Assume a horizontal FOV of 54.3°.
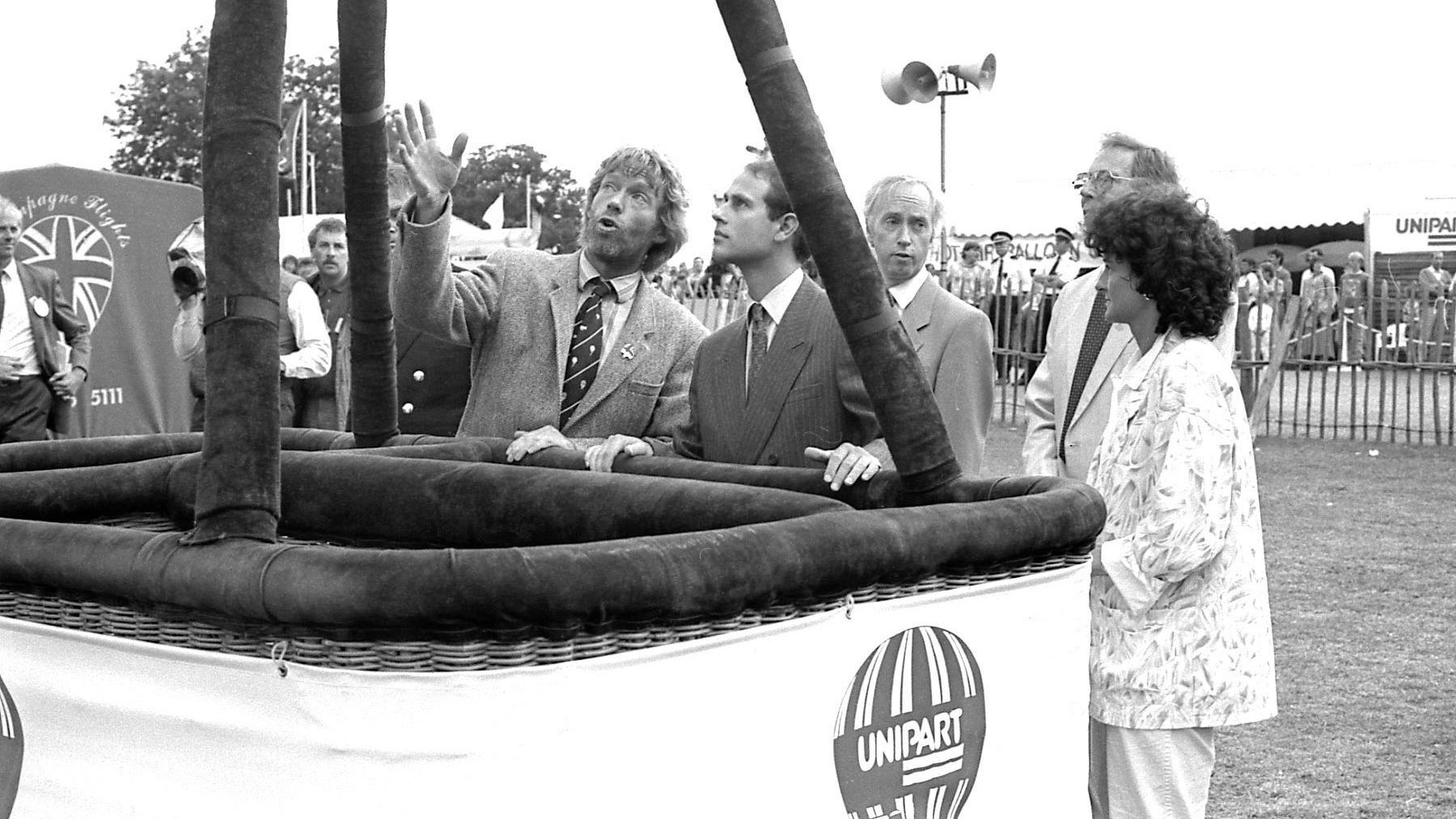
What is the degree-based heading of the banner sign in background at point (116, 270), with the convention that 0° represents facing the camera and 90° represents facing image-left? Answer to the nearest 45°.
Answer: approximately 0°

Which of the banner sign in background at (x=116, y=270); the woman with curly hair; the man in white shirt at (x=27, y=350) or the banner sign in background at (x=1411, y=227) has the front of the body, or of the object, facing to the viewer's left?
the woman with curly hair

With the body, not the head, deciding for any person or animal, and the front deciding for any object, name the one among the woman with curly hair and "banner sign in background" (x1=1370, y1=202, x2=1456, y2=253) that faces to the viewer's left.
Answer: the woman with curly hair

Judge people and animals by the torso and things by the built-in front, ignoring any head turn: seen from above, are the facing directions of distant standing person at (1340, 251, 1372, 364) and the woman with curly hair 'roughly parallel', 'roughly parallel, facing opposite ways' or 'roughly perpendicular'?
roughly perpendicular

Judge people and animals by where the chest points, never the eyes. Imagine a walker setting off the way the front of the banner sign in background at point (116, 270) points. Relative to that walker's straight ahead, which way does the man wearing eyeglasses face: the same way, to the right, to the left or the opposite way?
to the right

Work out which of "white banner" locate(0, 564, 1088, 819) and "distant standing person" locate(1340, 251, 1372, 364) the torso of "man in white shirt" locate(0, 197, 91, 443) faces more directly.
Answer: the white banner

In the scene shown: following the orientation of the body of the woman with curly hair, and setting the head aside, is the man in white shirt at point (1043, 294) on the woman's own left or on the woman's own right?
on the woman's own right

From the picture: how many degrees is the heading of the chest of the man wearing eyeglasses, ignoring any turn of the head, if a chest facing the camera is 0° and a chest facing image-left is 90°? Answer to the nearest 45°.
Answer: approximately 45°

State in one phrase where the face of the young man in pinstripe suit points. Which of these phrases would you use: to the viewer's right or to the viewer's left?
to the viewer's left

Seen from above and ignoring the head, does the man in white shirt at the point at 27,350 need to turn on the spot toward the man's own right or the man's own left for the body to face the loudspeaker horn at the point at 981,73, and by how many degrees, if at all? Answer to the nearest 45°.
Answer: approximately 90° to the man's own left

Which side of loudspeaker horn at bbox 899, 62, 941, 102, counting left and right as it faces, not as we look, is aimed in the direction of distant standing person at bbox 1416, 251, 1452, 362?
back

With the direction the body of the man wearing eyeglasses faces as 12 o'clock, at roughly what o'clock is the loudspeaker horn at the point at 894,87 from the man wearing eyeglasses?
The loudspeaker horn is roughly at 4 o'clock from the man wearing eyeglasses.

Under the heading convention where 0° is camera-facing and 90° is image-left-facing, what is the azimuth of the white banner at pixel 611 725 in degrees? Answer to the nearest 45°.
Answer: approximately 0°

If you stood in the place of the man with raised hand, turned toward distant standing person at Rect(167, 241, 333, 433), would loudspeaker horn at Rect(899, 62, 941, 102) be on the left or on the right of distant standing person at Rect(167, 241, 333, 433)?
right
